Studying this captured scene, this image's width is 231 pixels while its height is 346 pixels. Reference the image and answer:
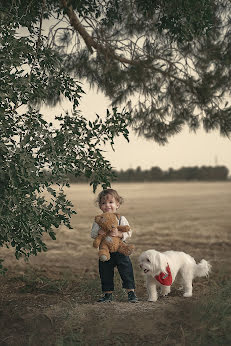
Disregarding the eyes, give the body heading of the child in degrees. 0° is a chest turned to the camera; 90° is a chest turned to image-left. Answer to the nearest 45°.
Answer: approximately 0°

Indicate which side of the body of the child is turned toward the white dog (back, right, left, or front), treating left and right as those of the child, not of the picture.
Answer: left
